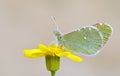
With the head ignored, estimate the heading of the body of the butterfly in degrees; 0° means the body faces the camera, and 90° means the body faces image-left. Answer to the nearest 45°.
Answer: approximately 90°
